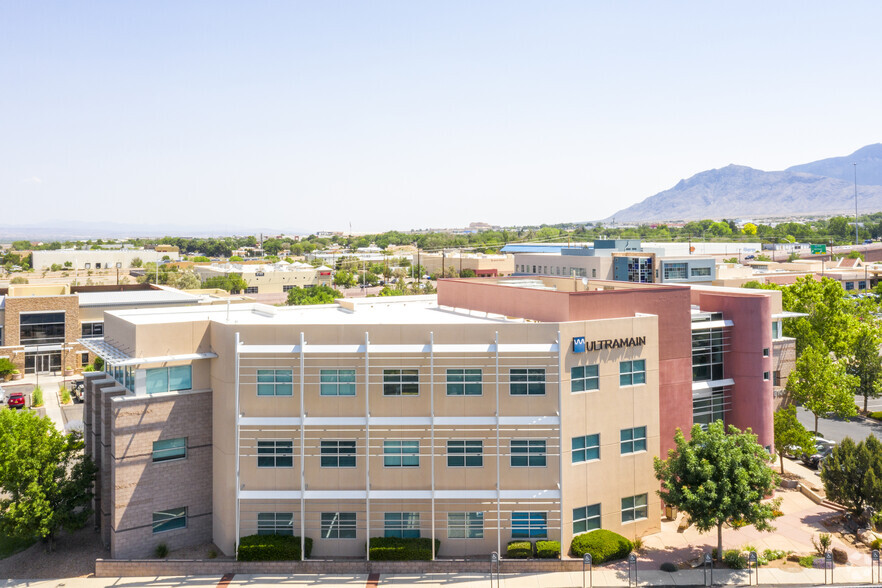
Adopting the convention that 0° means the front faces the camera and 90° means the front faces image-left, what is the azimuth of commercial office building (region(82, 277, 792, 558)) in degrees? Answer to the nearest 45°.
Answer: approximately 315°

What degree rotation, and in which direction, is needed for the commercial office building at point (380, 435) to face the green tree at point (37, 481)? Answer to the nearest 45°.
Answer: approximately 135° to its right

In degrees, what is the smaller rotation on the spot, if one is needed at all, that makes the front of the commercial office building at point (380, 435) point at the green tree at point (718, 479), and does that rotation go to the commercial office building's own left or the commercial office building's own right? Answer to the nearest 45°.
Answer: approximately 45° to the commercial office building's own left

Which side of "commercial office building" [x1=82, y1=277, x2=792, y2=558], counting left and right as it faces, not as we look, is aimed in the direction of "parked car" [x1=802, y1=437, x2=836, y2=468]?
left

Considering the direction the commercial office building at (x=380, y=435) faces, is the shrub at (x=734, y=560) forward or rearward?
forward

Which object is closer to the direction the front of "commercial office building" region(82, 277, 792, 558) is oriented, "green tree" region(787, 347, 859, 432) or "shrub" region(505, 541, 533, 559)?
the shrub
